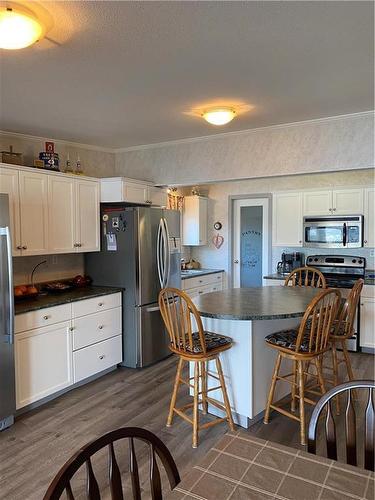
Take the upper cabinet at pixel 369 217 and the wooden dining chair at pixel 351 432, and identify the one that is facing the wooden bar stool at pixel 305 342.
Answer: the upper cabinet

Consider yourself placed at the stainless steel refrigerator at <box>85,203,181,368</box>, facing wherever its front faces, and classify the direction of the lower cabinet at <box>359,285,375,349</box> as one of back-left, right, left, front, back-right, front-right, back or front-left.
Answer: front-left

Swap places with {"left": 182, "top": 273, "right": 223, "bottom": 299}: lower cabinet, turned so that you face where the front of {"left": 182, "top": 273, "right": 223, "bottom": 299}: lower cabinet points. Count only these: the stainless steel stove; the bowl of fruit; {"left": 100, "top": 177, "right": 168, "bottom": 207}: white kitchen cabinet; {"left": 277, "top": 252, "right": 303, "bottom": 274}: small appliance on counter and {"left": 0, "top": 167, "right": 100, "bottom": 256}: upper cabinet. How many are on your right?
3

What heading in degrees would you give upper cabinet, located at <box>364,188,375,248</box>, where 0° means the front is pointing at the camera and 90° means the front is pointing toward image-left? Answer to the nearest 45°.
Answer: approximately 0°

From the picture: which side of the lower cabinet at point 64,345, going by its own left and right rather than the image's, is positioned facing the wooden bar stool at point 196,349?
front

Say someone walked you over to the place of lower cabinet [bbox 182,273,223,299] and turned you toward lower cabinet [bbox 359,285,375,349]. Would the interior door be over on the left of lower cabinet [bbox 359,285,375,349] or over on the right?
left

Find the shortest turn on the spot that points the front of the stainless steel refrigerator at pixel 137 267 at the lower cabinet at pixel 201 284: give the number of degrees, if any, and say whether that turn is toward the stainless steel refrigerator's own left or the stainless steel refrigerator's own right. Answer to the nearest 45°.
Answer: approximately 90° to the stainless steel refrigerator's own left

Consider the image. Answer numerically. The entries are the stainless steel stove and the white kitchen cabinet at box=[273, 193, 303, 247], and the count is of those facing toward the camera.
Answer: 2

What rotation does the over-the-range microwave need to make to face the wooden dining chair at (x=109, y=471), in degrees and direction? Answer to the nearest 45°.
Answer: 0° — it already faces it
